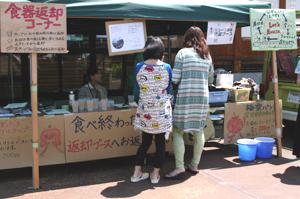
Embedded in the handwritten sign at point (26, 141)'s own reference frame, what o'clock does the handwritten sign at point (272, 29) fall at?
the handwritten sign at point (272, 29) is roughly at 9 o'clock from the handwritten sign at point (26, 141).

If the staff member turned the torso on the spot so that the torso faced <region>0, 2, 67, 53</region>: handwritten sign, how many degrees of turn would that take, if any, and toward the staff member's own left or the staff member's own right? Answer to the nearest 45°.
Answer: approximately 90° to the staff member's own right

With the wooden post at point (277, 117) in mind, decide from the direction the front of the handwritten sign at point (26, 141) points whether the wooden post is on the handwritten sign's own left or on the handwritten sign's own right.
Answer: on the handwritten sign's own left

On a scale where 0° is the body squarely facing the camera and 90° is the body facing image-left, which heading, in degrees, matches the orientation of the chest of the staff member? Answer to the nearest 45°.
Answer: approximately 315°

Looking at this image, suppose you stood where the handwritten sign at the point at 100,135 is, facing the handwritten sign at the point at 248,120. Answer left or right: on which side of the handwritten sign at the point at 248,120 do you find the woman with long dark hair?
right

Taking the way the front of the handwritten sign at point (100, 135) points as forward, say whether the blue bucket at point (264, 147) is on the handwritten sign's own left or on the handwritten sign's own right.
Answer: on the handwritten sign's own left

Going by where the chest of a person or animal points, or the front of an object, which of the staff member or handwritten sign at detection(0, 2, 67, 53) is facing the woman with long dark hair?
the staff member

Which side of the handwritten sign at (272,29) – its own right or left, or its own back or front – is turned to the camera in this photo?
front

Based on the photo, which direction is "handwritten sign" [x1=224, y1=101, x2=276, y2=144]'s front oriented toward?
toward the camera

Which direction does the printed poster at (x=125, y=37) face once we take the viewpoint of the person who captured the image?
facing the viewer

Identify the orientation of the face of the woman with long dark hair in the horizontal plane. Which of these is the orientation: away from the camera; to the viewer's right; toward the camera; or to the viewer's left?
away from the camera

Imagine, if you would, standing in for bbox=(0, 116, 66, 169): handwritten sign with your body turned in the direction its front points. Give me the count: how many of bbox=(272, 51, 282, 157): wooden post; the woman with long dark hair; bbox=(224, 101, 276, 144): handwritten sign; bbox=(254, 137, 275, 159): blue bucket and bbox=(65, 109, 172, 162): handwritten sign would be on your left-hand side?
5

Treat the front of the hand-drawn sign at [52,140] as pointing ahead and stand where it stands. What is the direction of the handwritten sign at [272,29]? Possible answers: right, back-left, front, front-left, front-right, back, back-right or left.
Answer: left

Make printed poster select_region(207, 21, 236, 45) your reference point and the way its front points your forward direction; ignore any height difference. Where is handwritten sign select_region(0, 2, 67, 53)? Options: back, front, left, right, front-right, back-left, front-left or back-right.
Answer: front-right
